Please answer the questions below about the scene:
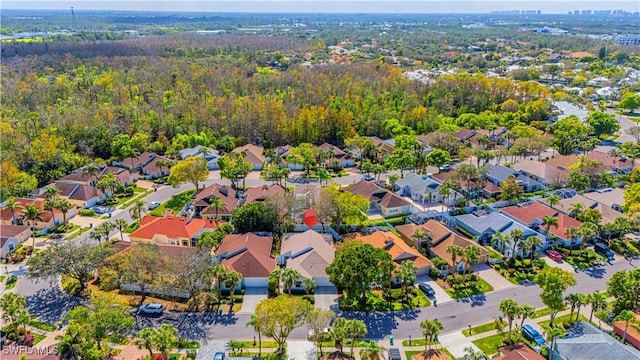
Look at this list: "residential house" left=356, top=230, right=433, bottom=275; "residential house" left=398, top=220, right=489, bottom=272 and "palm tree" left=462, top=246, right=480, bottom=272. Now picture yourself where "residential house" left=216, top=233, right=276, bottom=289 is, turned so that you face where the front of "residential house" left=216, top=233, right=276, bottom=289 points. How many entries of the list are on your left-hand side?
3

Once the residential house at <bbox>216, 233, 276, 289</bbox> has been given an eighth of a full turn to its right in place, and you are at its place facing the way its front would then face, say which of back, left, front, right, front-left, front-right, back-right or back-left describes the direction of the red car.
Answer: back-left

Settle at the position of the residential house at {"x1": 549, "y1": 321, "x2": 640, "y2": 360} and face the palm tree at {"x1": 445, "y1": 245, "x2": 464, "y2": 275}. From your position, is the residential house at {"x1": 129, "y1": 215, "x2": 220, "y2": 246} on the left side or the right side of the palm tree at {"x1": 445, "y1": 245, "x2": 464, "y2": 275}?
left

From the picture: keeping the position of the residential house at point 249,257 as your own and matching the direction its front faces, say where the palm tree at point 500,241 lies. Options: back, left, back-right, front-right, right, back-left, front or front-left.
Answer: left

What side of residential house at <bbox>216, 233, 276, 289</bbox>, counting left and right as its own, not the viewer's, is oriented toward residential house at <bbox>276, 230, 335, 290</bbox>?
left

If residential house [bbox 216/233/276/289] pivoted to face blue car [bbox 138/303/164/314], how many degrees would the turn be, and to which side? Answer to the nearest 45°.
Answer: approximately 45° to its right

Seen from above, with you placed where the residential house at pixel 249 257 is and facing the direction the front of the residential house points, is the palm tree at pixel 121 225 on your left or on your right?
on your right

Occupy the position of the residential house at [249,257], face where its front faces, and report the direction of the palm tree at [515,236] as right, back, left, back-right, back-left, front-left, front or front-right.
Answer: left

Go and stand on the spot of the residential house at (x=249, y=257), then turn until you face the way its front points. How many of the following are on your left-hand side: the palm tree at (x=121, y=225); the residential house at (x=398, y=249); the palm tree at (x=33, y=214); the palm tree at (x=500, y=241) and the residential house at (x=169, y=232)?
2

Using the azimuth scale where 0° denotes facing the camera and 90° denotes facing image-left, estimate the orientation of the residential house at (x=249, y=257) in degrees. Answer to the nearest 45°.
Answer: approximately 0°

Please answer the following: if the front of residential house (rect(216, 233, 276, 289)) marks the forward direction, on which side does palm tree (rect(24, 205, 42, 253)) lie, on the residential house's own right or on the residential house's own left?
on the residential house's own right

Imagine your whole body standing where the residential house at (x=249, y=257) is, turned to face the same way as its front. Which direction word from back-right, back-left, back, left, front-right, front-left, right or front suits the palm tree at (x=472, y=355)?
front-left

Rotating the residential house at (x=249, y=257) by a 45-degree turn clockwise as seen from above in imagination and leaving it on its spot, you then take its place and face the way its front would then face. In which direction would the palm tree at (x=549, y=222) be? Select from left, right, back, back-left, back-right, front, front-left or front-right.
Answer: back-left

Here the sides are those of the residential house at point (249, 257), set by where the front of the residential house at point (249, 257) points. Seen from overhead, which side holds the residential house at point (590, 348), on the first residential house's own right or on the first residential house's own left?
on the first residential house's own left

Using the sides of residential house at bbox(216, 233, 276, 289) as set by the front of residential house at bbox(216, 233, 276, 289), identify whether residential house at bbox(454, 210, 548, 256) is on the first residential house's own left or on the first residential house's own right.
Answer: on the first residential house's own left

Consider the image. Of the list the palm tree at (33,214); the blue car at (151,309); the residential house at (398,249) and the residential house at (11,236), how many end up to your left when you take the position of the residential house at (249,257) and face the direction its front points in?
1
